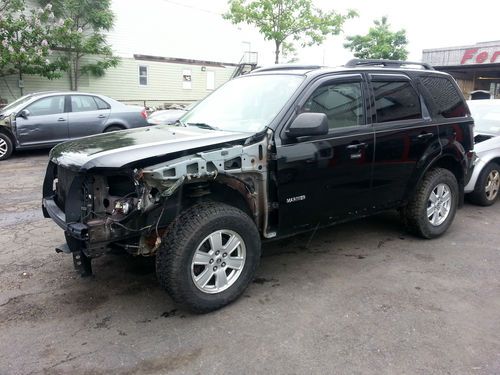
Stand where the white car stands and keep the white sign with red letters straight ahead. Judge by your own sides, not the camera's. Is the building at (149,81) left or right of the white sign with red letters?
left

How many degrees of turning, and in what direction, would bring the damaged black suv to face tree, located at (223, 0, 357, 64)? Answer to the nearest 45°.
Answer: approximately 135° to its right

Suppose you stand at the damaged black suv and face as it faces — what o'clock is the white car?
The white car is roughly at 6 o'clock from the damaged black suv.

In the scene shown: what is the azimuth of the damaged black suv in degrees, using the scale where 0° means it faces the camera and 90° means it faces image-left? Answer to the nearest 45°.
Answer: approximately 45°

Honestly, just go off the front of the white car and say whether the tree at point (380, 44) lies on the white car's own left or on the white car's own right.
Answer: on the white car's own right

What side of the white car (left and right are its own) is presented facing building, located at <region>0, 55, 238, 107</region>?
right

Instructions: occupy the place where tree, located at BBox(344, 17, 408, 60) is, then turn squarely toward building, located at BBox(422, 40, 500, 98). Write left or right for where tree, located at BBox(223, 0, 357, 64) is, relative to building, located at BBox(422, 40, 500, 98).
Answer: right

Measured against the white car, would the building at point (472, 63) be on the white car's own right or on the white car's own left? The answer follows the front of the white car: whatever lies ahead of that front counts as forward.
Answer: on the white car's own right

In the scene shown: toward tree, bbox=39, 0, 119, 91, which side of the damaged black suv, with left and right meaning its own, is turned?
right

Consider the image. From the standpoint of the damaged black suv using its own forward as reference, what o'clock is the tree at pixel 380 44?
The tree is roughly at 5 o'clock from the damaged black suv.

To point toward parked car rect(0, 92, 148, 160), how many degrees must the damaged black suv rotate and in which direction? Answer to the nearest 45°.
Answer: approximately 90° to its right

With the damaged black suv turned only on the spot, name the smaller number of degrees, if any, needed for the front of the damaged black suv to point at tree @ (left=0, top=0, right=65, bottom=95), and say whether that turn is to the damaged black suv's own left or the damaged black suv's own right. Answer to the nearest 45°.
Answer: approximately 90° to the damaged black suv's own right

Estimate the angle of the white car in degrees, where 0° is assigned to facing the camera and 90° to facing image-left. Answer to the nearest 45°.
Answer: approximately 45°
